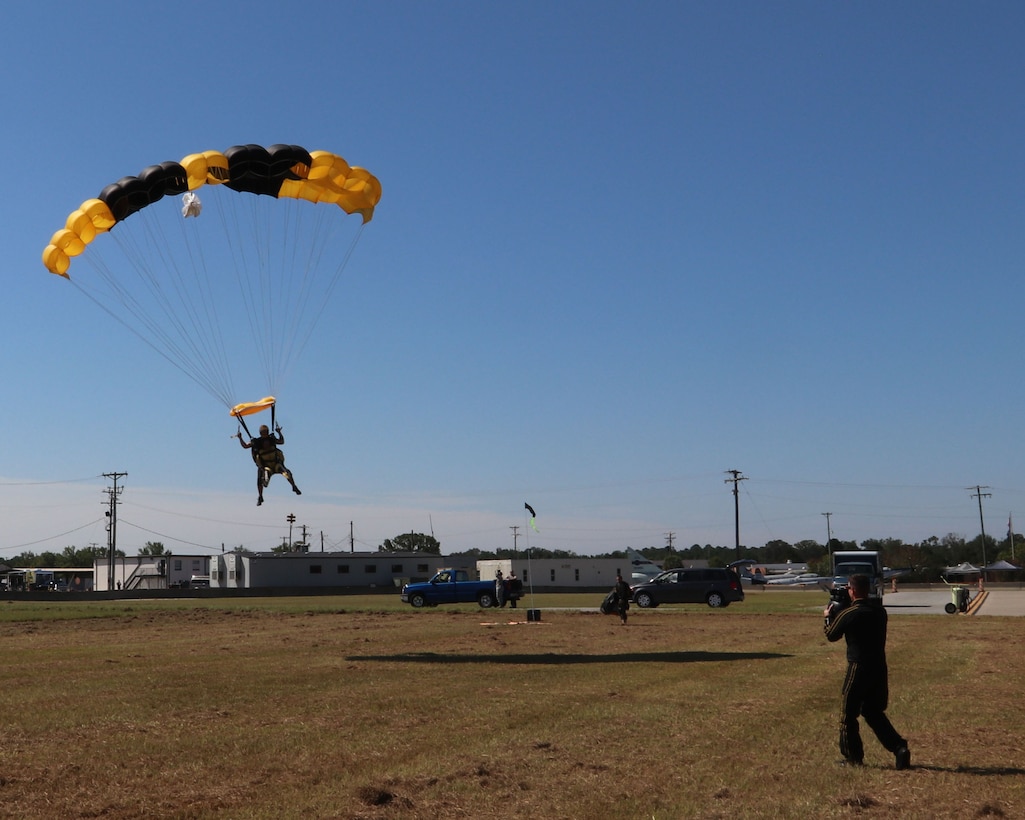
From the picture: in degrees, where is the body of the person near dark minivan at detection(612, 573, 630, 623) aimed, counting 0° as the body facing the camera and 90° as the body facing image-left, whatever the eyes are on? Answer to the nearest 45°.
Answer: approximately 0°

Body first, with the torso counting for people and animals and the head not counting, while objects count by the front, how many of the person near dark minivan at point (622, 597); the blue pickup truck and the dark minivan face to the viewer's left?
2

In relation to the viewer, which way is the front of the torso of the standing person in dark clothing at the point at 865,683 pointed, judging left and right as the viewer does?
facing away from the viewer and to the left of the viewer

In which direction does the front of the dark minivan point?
to the viewer's left

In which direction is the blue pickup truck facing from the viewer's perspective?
to the viewer's left

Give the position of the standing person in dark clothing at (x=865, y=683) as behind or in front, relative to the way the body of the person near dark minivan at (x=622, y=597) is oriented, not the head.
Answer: in front

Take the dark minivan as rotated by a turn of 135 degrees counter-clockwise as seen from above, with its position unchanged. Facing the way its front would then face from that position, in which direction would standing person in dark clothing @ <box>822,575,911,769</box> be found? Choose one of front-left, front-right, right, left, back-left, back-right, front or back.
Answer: front-right

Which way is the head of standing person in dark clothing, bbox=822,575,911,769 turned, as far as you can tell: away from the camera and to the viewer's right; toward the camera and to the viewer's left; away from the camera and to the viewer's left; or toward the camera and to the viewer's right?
away from the camera and to the viewer's left

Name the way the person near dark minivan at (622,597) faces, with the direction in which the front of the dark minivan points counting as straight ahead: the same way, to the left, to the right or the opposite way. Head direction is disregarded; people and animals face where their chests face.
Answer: to the left

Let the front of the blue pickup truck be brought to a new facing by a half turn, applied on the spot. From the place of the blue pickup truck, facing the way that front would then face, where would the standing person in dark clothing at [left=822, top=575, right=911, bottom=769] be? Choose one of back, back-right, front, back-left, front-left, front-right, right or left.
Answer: right

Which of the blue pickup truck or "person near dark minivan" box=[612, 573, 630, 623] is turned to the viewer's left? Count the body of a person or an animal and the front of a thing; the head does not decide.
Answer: the blue pickup truck

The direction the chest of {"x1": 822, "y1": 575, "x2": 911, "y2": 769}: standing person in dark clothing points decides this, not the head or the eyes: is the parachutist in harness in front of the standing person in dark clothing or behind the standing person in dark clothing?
in front

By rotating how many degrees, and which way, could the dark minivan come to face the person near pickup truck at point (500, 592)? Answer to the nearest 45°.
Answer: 0° — it already faces them
